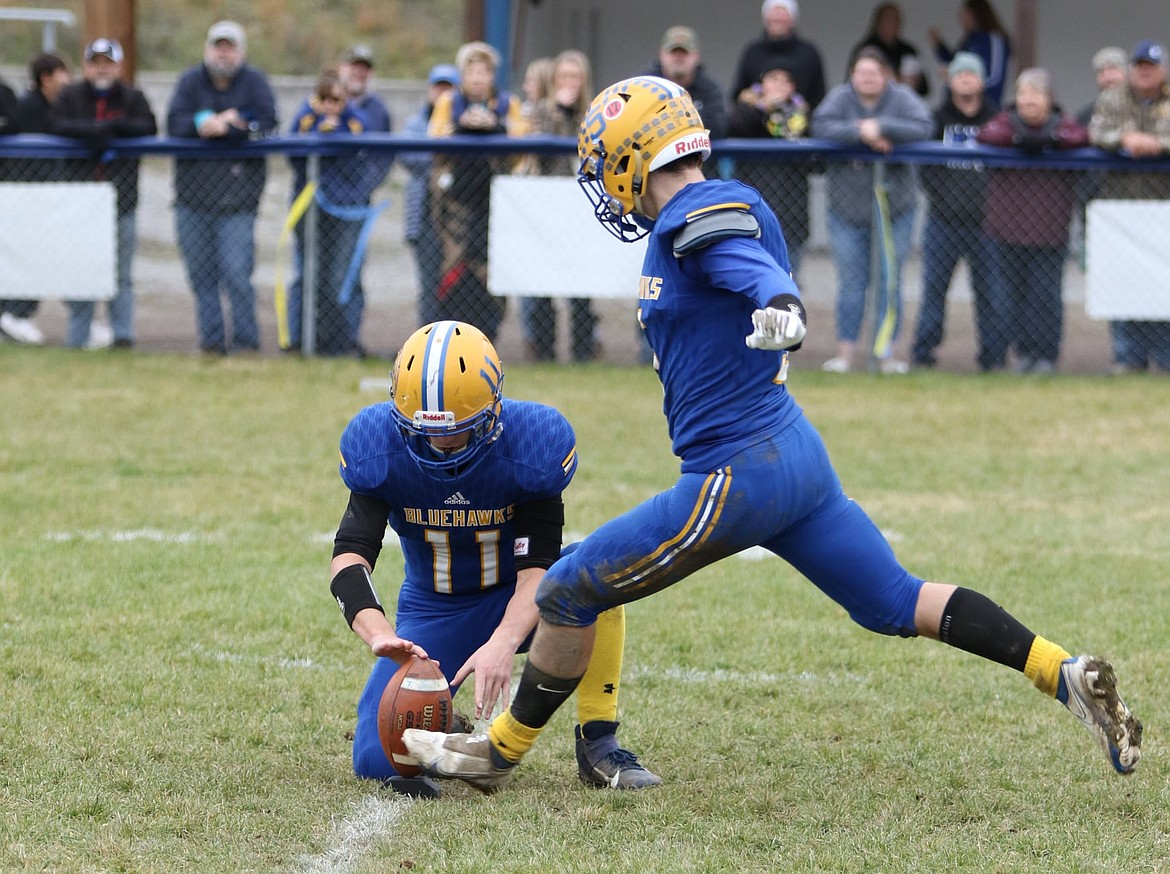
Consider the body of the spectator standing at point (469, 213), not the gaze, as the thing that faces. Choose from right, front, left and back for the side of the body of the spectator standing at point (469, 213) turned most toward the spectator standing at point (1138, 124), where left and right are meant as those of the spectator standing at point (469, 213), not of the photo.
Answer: left

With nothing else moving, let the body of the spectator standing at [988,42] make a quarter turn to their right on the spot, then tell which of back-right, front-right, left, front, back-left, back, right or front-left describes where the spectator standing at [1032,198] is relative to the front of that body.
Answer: back

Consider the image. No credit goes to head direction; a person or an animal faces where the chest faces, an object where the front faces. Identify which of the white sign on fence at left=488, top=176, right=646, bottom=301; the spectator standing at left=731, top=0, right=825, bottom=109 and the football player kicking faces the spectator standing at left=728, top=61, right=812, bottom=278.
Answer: the spectator standing at left=731, top=0, right=825, bottom=109

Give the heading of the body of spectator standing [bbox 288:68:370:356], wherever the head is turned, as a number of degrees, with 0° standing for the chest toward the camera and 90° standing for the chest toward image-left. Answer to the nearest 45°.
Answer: approximately 0°

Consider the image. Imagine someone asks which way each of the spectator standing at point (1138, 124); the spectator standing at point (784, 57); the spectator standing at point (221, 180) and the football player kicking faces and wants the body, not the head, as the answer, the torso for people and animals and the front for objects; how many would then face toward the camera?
3

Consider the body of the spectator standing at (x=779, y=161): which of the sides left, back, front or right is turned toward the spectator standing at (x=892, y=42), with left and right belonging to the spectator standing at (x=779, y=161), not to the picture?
back
